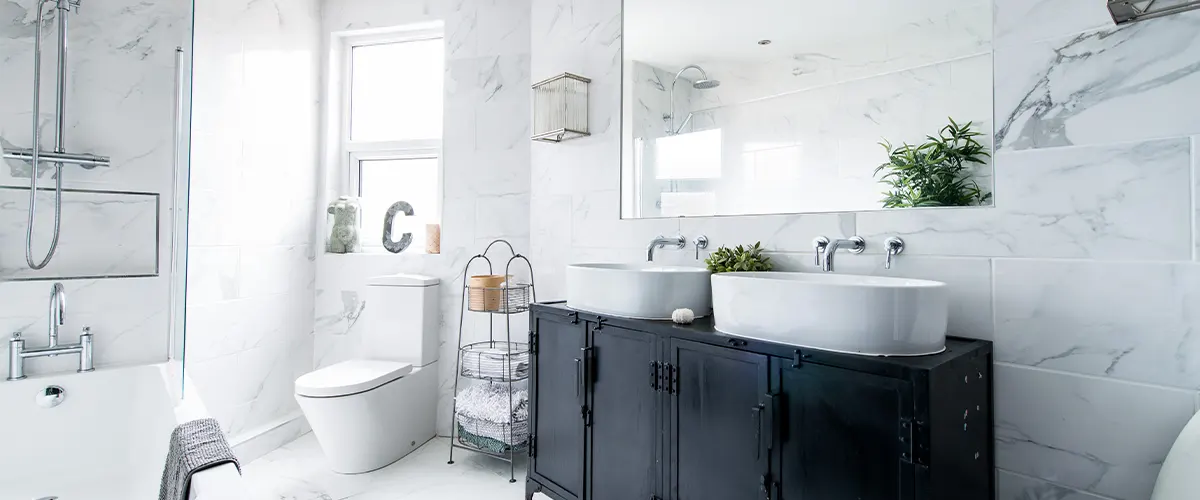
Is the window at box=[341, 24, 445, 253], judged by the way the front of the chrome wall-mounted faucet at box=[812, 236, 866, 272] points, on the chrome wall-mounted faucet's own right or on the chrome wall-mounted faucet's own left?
on the chrome wall-mounted faucet's own right

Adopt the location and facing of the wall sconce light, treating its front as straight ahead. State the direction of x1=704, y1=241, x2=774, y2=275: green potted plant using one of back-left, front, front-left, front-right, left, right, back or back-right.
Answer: left

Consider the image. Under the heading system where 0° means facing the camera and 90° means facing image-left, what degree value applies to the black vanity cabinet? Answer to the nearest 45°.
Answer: approximately 45°

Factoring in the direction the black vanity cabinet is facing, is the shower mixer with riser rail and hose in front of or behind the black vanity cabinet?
in front

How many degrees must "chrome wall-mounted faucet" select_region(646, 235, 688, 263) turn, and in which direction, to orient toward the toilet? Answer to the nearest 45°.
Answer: approximately 45° to its right

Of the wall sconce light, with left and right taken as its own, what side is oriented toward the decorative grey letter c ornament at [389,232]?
right

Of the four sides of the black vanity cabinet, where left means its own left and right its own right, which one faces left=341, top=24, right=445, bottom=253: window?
right

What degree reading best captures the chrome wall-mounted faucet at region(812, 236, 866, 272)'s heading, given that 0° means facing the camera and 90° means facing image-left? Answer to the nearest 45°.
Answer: approximately 45°

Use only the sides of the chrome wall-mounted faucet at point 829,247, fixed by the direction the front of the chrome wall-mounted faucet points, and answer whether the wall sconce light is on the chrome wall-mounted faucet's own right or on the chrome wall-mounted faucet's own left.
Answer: on the chrome wall-mounted faucet's own right

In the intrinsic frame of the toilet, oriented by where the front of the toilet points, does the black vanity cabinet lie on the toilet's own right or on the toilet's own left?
on the toilet's own left

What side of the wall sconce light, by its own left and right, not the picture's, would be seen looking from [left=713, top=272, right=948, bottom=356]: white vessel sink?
left
